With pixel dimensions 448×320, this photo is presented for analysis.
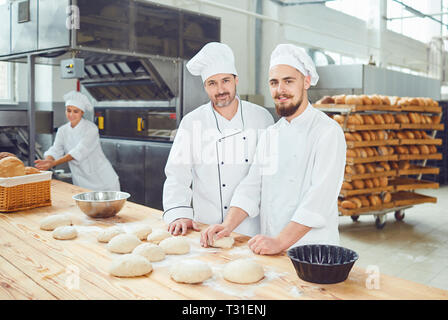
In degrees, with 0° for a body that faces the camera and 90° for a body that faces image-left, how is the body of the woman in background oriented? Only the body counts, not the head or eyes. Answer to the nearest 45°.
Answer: approximately 45°

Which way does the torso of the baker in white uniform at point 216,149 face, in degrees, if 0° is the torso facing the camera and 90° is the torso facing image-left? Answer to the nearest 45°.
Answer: approximately 0°

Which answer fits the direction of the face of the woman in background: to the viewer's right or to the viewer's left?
to the viewer's left

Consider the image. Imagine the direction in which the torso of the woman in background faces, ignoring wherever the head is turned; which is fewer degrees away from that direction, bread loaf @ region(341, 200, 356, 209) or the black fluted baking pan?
the black fluted baking pan

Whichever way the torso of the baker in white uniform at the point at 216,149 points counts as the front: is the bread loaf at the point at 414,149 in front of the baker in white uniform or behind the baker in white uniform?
behind

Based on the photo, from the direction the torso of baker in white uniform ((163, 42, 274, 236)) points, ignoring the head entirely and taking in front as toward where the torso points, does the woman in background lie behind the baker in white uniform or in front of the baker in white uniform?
behind
